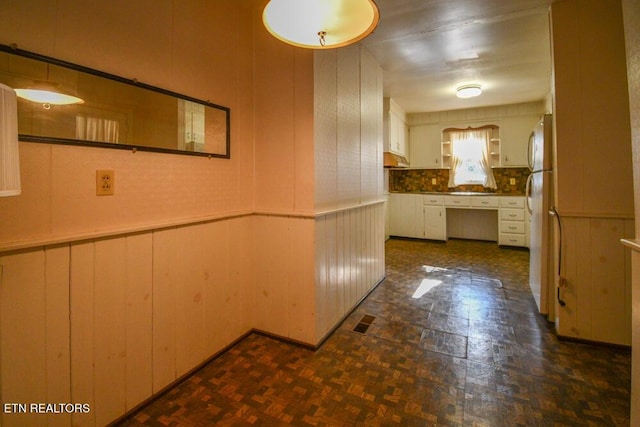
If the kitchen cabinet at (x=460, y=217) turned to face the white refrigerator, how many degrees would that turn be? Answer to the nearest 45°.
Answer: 0° — it already faces it

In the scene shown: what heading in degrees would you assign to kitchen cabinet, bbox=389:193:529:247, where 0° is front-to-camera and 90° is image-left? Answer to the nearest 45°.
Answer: approximately 0°
